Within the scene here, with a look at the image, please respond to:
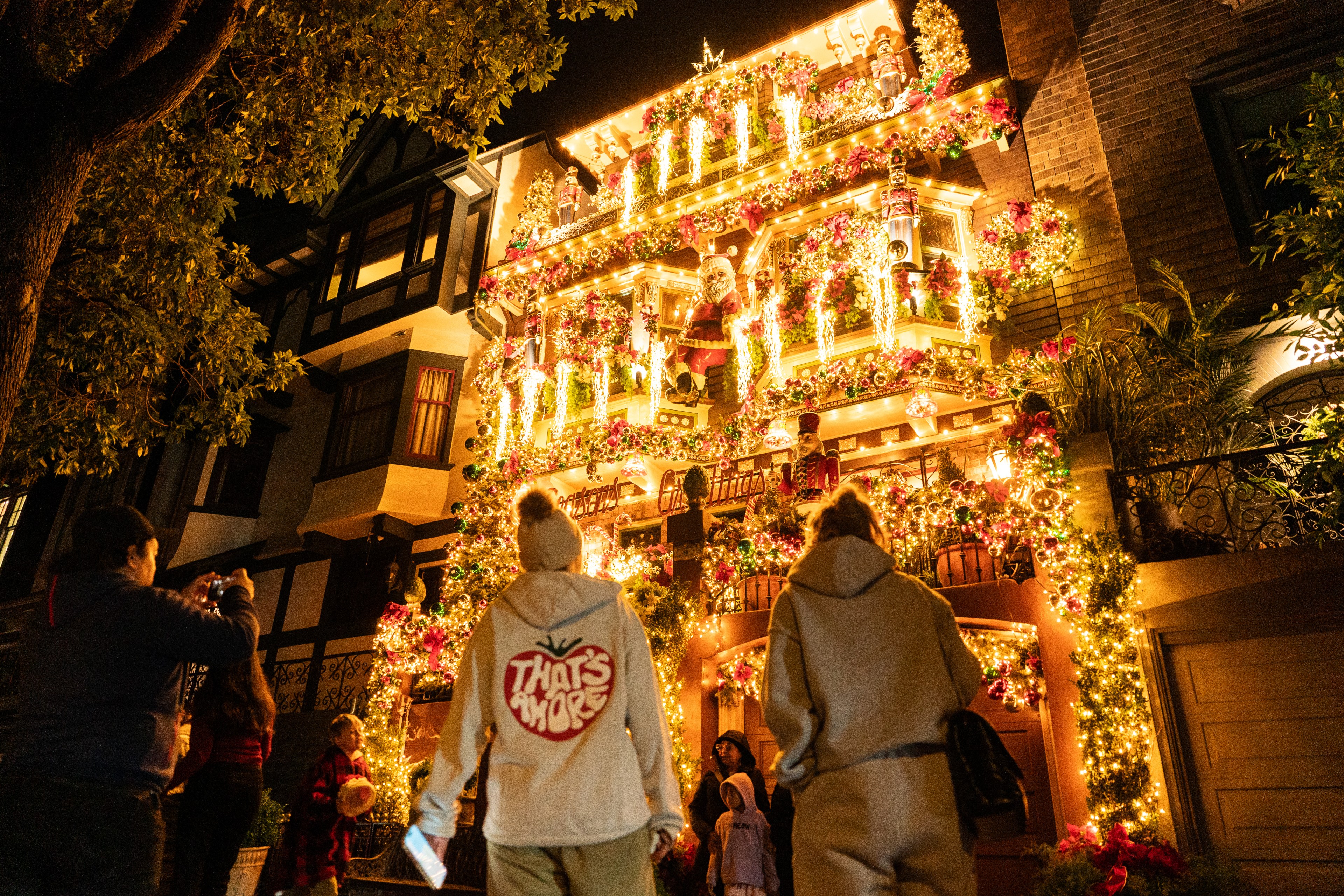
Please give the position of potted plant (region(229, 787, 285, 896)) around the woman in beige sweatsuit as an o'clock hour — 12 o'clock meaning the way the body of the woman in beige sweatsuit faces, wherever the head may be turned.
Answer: The potted plant is roughly at 10 o'clock from the woman in beige sweatsuit.

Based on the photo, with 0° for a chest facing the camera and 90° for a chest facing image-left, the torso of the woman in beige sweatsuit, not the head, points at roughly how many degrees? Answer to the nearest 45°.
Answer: approximately 180°

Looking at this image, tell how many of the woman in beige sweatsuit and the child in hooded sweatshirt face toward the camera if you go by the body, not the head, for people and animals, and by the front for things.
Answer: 1

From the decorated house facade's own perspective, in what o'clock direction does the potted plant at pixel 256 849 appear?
The potted plant is roughly at 1 o'clock from the decorated house facade.

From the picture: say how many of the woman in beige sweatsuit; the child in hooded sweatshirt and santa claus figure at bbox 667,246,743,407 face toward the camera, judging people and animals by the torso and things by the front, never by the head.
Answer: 2

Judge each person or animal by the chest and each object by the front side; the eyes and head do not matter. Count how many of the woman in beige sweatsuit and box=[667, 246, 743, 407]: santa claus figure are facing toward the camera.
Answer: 1

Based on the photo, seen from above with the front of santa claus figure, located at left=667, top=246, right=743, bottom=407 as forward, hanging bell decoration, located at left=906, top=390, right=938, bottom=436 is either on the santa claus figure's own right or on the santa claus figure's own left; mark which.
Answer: on the santa claus figure's own left

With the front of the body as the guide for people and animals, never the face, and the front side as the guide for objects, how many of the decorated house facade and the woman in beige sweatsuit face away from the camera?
1

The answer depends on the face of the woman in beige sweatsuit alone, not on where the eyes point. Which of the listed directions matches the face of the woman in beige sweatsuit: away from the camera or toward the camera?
away from the camera

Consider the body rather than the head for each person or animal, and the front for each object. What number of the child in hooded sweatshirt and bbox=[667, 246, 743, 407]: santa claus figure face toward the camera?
2
